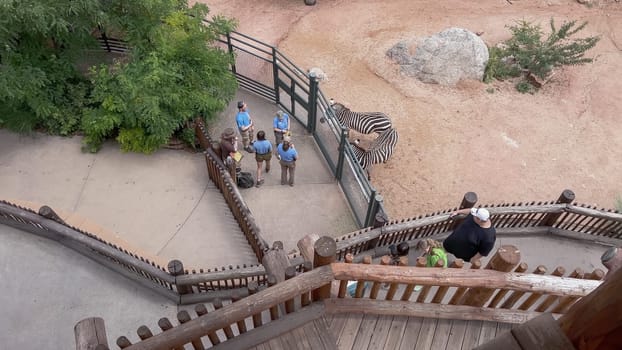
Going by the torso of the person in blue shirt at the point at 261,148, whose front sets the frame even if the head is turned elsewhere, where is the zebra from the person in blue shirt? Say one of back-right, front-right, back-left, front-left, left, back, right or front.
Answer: front-right

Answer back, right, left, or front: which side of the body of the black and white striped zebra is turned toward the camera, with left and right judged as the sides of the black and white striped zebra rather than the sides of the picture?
left

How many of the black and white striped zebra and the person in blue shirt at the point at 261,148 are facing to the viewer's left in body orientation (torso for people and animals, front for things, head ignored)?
1

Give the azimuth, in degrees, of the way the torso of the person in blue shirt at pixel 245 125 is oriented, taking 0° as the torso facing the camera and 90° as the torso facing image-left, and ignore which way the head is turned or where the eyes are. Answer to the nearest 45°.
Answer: approximately 315°

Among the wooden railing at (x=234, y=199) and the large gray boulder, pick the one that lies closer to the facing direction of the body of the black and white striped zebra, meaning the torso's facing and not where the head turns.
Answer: the wooden railing

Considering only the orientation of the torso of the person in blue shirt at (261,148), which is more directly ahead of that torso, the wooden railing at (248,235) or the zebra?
the zebra

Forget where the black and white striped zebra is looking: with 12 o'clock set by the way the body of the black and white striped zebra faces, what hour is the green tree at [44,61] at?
The green tree is roughly at 11 o'clock from the black and white striped zebra.

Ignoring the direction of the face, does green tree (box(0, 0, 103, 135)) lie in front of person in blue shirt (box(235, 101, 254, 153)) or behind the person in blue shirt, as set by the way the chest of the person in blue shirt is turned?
behind

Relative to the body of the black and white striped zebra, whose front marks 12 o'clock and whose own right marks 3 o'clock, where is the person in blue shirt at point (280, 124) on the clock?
The person in blue shirt is roughly at 10 o'clock from the black and white striped zebra.

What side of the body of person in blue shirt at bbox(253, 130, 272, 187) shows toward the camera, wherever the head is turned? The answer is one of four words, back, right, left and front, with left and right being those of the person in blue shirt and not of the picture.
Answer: back

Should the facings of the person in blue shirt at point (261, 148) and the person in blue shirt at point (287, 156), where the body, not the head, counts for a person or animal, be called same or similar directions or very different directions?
same or similar directions

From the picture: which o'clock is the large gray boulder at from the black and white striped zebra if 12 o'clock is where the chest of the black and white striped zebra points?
The large gray boulder is roughly at 4 o'clock from the black and white striped zebra.

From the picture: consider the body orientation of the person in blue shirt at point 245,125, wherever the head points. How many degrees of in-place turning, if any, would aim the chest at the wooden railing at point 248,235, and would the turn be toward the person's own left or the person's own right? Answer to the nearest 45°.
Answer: approximately 45° to the person's own right
